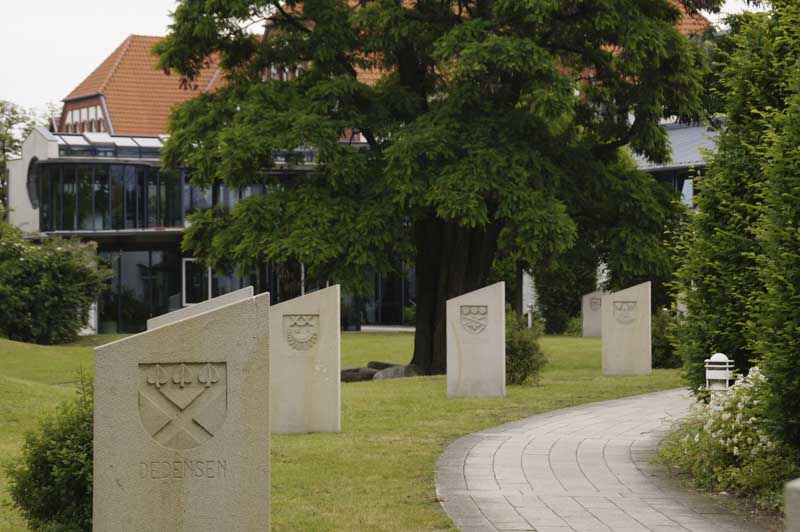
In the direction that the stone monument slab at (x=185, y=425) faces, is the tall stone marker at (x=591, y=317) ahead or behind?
behind

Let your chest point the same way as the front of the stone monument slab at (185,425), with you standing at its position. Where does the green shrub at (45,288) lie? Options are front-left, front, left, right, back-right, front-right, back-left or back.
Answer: back

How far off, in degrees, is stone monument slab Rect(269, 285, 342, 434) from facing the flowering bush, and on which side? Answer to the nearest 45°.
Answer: approximately 45° to its left

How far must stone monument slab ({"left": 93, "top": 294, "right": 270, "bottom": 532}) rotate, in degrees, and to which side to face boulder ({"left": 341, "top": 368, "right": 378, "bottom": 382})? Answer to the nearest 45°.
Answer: approximately 180°

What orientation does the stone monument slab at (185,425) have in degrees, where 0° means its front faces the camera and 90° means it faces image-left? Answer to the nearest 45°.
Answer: approximately 0°

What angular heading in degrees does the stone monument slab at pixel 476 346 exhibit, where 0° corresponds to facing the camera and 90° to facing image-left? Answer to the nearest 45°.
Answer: approximately 0°
